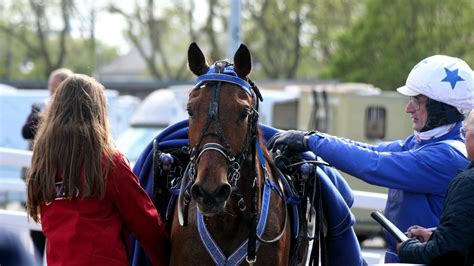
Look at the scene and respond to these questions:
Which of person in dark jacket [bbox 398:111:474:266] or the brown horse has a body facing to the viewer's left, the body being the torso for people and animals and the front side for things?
the person in dark jacket

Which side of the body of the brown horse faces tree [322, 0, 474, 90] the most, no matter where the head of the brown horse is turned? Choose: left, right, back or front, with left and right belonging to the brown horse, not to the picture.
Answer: back

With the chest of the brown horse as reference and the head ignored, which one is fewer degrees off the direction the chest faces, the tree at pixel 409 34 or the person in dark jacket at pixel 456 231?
the person in dark jacket

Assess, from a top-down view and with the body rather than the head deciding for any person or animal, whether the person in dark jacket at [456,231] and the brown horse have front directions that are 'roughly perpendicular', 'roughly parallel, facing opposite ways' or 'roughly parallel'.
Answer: roughly perpendicular

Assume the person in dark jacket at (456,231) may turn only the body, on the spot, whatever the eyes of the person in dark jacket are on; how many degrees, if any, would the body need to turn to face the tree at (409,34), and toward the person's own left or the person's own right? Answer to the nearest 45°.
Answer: approximately 90° to the person's own right

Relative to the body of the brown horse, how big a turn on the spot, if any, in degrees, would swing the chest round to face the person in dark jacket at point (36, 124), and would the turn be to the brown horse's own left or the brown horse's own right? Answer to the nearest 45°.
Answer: approximately 135° to the brown horse's own right

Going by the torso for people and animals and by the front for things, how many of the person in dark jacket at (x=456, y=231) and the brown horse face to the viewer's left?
1

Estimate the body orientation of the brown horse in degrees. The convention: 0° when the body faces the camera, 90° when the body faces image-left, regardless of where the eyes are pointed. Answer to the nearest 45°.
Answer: approximately 0°

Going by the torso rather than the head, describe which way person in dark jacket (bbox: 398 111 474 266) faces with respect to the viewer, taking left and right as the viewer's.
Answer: facing to the left of the viewer

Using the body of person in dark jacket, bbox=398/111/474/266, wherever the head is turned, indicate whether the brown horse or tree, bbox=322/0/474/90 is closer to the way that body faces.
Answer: the brown horse
